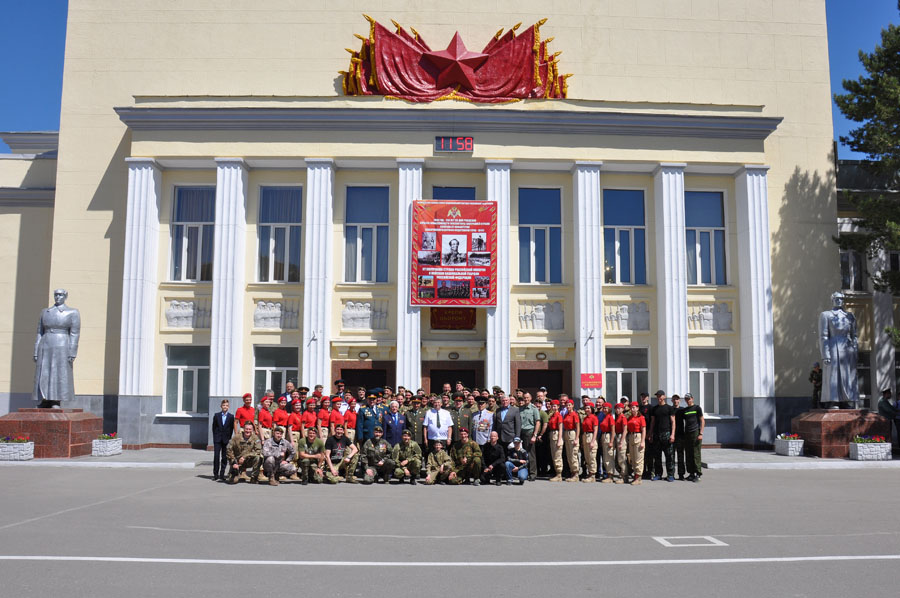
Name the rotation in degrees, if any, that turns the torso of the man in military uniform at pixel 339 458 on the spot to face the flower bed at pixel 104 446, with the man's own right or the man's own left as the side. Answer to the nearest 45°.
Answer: approximately 135° to the man's own right

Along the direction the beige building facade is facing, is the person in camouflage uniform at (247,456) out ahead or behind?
ahead

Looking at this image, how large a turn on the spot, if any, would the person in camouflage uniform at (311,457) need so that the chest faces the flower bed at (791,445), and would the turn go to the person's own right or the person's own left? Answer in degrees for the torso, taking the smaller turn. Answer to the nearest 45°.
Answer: approximately 90° to the person's own left

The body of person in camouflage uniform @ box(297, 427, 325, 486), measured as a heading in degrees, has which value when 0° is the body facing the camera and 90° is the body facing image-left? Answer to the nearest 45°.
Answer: approximately 0°

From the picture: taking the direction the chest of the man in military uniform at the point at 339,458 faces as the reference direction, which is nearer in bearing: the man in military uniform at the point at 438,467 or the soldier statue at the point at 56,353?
the man in military uniform

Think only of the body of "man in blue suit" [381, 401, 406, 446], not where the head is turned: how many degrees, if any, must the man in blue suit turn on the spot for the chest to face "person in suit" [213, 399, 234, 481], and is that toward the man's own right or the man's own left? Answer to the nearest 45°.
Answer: approximately 90° to the man's own right

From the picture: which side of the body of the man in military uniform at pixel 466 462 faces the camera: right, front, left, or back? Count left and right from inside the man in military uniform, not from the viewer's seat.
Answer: front

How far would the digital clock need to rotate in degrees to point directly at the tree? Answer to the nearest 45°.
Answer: approximately 90° to its left

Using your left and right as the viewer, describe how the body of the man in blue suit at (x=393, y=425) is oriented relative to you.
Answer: facing the viewer

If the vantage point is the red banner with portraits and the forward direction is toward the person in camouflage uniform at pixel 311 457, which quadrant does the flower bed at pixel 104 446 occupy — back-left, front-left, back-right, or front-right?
front-right

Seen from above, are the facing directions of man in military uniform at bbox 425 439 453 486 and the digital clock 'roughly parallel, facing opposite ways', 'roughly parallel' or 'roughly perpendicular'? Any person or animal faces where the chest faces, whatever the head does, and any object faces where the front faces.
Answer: roughly parallel

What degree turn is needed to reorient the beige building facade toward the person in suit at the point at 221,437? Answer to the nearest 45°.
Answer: approximately 45° to its right

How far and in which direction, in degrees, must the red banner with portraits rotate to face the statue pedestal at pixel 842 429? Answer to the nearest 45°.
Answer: approximately 90° to its left

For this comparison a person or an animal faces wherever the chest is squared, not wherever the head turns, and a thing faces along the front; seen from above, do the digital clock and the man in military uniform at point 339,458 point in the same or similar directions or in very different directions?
same or similar directions

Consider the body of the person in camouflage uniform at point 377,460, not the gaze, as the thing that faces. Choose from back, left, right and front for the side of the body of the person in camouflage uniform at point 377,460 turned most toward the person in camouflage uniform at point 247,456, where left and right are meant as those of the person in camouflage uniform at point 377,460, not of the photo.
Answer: right

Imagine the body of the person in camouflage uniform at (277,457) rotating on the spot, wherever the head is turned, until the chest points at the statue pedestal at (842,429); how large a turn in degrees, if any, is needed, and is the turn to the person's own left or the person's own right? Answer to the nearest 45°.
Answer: approximately 90° to the person's own left

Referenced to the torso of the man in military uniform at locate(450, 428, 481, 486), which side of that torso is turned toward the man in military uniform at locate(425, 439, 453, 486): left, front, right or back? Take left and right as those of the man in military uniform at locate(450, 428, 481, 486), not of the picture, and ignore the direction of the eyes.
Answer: right

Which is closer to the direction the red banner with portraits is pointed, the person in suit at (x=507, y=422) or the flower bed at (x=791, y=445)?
the person in suit
